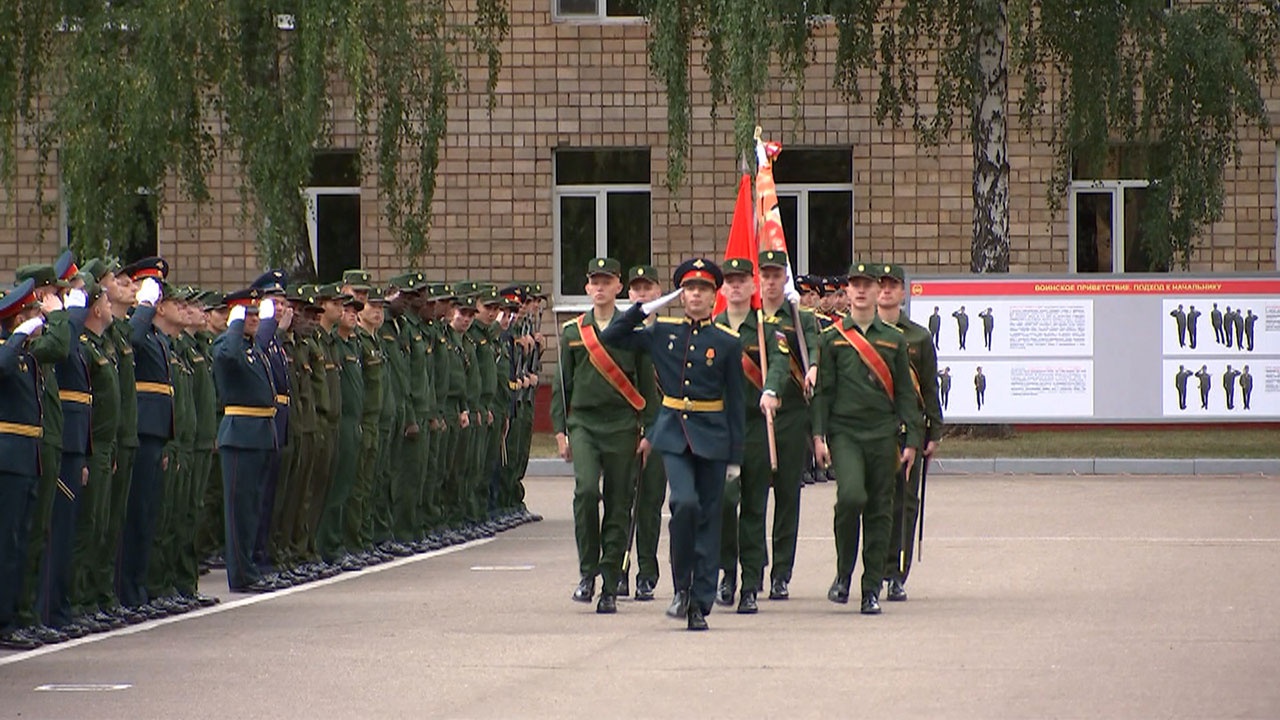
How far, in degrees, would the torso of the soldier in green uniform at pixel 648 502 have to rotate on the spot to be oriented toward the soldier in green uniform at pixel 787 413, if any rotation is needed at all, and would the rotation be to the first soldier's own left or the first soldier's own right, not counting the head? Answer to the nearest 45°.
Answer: approximately 90° to the first soldier's own left

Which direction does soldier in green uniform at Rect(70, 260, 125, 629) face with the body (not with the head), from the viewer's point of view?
to the viewer's right

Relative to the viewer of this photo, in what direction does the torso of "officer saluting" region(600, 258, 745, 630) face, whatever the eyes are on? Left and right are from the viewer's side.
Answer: facing the viewer

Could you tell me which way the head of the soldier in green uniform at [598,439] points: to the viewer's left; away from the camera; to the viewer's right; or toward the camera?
toward the camera

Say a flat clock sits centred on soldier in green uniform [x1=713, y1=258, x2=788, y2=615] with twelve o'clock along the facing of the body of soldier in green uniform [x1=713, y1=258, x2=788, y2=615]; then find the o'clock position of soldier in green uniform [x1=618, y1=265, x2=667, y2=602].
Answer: soldier in green uniform [x1=618, y1=265, x2=667, y2=602] is roughly at 4 o'clock from soldier in green uniform [x1=713, y1=258, x2=788, y2=615].

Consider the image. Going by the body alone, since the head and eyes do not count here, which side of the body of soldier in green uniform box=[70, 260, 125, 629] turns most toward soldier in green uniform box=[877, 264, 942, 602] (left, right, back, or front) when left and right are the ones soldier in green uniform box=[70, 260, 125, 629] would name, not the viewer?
front

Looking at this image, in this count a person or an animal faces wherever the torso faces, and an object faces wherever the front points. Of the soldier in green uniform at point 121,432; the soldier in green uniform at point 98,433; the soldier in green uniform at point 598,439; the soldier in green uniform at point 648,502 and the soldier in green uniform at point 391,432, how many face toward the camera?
2

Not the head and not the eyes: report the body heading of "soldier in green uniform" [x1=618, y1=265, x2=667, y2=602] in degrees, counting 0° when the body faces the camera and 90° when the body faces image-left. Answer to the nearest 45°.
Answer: approximately 0°

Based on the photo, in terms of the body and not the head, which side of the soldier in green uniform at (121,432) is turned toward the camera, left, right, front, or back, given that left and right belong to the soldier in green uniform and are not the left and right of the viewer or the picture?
right

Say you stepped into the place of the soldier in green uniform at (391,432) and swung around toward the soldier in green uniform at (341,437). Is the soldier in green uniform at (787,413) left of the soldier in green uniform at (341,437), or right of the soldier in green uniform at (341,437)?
left

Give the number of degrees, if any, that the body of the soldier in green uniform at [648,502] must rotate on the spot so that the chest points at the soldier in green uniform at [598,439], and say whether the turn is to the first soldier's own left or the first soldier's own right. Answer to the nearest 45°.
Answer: approximately 45° to the first soldier's own right

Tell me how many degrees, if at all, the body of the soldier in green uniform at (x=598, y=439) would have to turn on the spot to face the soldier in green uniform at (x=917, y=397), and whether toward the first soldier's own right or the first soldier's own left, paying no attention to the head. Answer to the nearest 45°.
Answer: approximately 90° to the first soldier's own left

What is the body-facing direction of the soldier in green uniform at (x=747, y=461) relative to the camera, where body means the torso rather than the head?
toward the camera

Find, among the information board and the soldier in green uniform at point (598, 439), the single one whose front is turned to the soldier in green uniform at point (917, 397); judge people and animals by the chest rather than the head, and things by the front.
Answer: the information board

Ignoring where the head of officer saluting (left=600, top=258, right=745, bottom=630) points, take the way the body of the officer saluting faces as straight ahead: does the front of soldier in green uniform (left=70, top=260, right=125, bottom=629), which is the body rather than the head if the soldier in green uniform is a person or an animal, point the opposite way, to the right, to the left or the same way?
to the left

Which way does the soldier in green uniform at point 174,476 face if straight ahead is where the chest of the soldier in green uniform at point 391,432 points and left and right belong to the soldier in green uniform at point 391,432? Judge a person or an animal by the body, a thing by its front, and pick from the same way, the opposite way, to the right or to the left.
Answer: the same way

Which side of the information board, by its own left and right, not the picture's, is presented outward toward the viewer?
front

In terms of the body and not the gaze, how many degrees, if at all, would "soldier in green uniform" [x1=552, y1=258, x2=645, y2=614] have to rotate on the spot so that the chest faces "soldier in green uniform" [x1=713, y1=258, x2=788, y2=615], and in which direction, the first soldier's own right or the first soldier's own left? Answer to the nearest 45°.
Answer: approximately 90° to the first soldier's own left

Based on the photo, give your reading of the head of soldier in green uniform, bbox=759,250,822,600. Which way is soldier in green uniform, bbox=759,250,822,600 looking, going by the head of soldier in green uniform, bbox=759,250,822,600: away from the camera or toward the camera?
toward the camera

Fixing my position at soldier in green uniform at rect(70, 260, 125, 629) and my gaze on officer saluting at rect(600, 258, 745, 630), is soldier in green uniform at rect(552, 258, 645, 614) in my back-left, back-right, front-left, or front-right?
front-left
